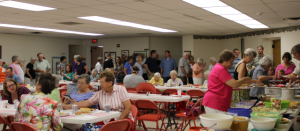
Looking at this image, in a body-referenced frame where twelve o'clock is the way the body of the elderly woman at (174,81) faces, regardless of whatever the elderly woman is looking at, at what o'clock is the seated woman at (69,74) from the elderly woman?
The seated woman is roughly at 4 o'clock from the elderly woman.

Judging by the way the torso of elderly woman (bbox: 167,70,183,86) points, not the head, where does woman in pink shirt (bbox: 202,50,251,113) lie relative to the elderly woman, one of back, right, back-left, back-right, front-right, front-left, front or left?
front

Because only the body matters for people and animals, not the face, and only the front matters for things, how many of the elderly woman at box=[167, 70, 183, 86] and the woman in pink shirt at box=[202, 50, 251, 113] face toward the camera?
1

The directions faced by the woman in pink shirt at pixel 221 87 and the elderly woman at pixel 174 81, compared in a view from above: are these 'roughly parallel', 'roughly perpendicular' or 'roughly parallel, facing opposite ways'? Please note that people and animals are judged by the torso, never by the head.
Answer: roughly perpendicular

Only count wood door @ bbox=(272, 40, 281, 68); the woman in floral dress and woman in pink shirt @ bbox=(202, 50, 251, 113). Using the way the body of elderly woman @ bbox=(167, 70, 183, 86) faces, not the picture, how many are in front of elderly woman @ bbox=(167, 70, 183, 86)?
2

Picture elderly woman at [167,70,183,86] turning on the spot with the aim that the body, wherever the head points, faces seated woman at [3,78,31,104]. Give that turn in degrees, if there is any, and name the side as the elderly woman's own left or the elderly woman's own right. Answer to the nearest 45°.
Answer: approximately 45° to the elderly woman's own right
